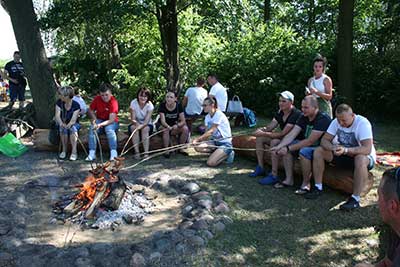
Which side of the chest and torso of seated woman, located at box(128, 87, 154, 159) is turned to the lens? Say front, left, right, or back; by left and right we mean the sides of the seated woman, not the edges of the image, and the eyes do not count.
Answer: front

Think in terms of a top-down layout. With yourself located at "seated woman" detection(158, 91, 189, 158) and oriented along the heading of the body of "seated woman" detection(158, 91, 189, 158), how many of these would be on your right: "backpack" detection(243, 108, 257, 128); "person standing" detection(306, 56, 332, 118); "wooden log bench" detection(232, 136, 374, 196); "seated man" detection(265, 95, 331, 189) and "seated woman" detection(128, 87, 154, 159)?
1

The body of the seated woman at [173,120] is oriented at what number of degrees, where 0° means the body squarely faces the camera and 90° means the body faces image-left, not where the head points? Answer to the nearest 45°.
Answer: approximately 0°

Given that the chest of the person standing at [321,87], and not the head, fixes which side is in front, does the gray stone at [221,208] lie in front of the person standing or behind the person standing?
in front

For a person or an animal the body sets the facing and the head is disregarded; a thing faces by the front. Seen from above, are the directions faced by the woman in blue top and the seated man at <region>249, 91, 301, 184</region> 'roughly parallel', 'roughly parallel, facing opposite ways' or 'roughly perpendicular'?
roughly perpendicular

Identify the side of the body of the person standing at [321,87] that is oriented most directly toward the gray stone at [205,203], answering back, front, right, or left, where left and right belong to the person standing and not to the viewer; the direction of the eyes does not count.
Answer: front

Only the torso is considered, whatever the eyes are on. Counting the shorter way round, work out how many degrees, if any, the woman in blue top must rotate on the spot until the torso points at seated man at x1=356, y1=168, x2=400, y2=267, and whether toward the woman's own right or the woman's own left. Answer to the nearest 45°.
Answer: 0° — they already face them

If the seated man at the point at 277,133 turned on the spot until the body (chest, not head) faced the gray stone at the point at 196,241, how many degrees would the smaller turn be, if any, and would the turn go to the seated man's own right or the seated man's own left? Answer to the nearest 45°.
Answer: approximately 45° to the seated man's own left

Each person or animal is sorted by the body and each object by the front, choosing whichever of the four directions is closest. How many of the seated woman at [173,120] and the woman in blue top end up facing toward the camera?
2

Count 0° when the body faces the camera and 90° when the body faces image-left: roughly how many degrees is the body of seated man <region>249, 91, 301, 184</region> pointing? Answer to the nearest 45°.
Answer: approximately 45°

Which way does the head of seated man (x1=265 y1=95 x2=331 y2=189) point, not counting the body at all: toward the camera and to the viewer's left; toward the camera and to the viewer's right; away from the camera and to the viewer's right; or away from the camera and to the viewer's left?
toward the camera and to the viewer's left

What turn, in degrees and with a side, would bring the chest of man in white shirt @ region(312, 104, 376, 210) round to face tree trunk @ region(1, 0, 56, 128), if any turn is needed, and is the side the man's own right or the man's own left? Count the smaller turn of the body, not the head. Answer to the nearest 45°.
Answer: approximately 45° to the man's own right

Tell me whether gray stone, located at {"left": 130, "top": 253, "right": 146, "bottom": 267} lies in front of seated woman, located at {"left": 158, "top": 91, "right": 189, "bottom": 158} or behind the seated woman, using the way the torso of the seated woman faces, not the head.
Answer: in front

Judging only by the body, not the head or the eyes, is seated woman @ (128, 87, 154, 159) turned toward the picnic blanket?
no

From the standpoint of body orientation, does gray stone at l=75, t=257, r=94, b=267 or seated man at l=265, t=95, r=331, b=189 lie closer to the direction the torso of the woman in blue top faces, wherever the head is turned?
the gray stone

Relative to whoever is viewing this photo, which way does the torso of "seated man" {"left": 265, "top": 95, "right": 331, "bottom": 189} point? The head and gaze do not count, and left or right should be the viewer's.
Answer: facing the viewer and to the left of the viewer

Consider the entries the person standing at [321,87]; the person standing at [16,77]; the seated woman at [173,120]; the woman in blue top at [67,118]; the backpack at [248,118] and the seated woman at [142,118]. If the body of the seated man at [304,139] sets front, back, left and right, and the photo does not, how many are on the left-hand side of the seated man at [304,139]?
0

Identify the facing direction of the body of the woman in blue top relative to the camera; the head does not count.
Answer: toward the camera

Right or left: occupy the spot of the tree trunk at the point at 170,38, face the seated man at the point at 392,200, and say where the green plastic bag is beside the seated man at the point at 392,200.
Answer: right
